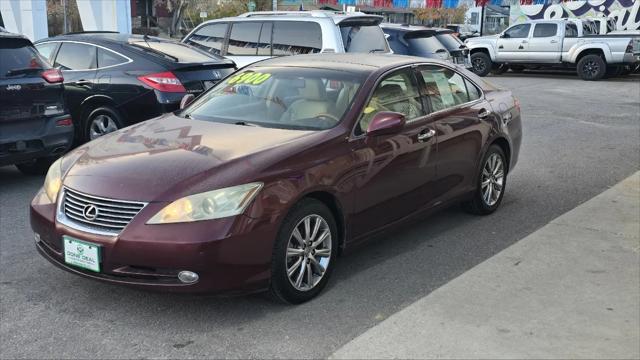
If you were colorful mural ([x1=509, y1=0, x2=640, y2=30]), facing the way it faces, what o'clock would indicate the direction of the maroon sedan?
The maroon sedan is roughly at 12 o'clock from the colorful mural.

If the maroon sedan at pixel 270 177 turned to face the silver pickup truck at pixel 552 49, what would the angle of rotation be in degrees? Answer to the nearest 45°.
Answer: approximately 180°

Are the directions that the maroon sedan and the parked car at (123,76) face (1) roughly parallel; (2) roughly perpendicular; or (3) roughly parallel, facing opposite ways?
roughly perpendicular

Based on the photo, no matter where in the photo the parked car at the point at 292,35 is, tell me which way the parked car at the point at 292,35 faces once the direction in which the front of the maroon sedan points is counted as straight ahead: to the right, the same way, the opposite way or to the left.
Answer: to the right

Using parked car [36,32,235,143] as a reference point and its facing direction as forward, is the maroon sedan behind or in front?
behind

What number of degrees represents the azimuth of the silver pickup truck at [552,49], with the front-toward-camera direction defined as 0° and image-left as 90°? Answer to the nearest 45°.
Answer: approximately 90°

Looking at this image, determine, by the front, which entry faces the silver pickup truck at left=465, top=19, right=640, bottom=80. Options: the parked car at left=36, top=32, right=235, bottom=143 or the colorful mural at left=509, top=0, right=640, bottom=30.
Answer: the colorful mural
